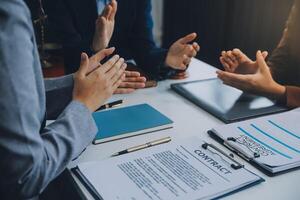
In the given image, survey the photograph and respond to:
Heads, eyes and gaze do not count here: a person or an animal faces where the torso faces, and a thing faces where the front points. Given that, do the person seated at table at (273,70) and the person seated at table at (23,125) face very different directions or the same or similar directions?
very different directions

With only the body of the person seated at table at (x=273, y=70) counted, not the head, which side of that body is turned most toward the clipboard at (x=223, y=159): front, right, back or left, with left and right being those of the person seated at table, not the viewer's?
left

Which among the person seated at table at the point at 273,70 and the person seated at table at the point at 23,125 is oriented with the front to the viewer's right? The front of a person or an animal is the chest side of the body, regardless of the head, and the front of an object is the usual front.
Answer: the person seated at table at the point at 23,125

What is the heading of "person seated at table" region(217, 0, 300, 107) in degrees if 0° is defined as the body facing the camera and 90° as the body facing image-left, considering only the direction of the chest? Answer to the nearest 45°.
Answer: approximately 90°

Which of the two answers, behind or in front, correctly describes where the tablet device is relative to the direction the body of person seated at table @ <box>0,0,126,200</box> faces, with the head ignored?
in front

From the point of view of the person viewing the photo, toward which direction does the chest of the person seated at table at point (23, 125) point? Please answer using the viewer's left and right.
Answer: facing to the right of the viewer

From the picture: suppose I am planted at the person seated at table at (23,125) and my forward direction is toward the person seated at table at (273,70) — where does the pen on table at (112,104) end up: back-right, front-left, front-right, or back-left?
front-left

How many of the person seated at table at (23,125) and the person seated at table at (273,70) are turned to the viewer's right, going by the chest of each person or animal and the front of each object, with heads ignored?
1

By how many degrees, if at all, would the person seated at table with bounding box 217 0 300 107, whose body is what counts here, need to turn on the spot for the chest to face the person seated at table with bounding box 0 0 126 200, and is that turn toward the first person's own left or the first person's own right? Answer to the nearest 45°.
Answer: approximately 45° to the first person's own left

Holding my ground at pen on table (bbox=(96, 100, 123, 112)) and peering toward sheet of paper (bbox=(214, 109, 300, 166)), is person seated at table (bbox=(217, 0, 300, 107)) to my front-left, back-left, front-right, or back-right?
front-left

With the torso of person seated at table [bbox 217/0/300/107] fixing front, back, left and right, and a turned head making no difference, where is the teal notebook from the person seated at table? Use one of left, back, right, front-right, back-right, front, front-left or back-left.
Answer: front-left

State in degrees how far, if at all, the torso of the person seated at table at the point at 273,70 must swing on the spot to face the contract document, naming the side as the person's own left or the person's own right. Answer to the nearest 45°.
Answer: approximately 90° to the person's own left

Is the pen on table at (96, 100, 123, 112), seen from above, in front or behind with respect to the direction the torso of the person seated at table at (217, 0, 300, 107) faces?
in front

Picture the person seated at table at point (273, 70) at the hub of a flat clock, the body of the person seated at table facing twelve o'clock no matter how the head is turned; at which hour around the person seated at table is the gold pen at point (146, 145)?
The gold pen is roughly at 10 o'clock from the person seated at table.
